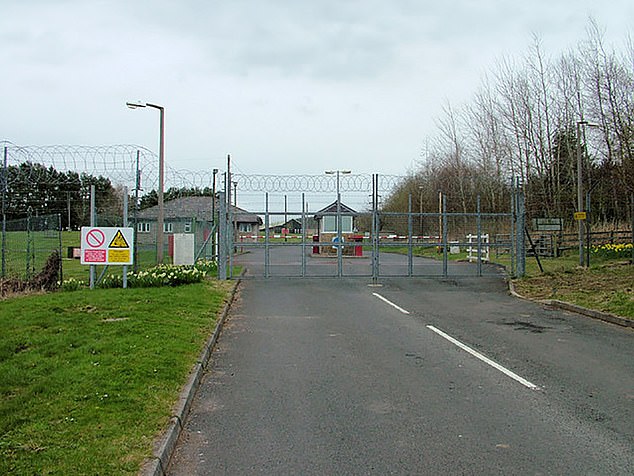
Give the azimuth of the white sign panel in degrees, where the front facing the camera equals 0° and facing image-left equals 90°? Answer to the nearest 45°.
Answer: approximately 0°

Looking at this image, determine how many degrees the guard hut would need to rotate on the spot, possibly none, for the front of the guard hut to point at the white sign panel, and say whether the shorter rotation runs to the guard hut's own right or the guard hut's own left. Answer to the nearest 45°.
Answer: approximately 45° to the guard hut's own right

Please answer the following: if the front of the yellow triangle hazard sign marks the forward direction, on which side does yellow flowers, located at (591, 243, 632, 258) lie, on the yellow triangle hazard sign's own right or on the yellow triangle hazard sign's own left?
on the yellow triangle hazard sign's own left

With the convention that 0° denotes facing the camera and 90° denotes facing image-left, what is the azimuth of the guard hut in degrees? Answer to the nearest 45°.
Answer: approximately 0°

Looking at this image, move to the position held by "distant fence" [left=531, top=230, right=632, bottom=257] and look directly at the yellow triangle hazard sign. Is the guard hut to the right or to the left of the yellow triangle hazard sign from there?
right

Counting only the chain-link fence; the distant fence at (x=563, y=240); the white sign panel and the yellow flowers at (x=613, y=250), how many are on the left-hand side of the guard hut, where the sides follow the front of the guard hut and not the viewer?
2
